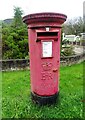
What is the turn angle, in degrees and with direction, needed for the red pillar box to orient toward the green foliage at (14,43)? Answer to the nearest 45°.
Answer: approximately 180°

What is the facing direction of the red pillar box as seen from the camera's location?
facing the viewer
